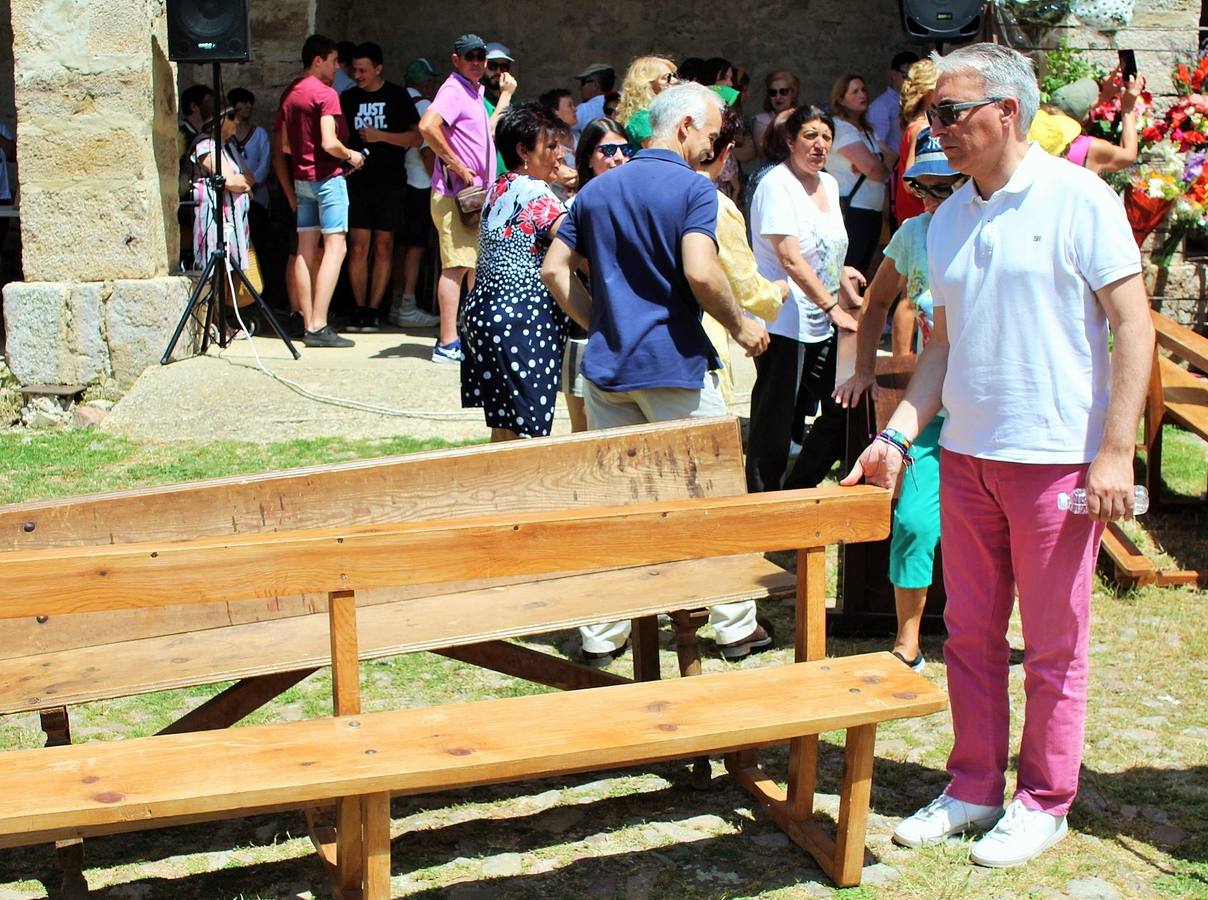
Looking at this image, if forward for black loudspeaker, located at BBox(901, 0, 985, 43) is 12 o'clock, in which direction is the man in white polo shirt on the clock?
The man in white polo shirt is roughly at 12 o'clock from the black loudspeaker.

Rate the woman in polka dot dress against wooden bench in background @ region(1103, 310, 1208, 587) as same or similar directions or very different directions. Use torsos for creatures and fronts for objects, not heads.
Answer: very different directions

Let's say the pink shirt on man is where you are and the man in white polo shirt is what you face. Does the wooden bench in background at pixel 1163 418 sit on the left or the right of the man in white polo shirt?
left

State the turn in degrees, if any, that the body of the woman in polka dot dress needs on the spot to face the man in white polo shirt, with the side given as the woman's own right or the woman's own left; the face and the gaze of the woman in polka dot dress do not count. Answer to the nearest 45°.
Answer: approximately 90° to the woman's own right

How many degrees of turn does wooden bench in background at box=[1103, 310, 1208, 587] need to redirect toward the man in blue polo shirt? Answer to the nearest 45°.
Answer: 0° — it already faces them

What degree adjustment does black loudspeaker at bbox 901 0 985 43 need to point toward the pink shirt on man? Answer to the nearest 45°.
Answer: approximately 90° to its right

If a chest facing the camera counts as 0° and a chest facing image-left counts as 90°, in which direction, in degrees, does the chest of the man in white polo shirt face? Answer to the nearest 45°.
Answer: approximately 45°

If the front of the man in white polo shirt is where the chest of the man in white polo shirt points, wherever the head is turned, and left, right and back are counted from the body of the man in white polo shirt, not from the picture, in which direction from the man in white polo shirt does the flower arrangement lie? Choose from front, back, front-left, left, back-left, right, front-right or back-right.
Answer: back-right

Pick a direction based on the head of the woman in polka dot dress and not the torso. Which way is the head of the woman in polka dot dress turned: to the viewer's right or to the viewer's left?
to the viewer's right

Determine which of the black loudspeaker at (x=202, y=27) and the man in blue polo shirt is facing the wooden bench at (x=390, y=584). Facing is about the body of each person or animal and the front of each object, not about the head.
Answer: the black loudspeaker

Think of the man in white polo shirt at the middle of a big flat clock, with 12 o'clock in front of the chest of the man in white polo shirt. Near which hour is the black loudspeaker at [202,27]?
The black loudspeaker is roughly at 3 o'clock from the man in white polo shirt.
